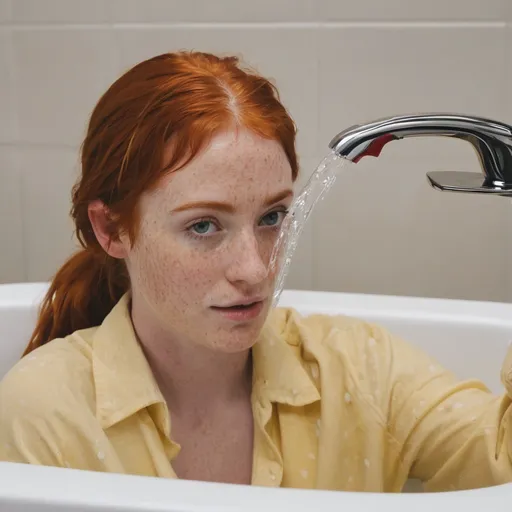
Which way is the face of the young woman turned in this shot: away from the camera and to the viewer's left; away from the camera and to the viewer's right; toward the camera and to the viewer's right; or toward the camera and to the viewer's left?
toward the camera and to the viewer's right

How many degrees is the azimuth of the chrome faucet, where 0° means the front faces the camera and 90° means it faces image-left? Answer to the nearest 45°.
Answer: approximately 90°
